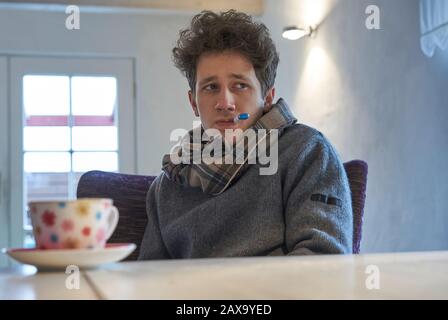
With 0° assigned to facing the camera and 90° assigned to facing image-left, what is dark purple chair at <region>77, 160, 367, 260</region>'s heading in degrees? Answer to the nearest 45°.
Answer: approximately 0°

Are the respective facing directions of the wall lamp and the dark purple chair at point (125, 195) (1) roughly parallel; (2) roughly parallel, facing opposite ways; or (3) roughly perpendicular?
roughly perpendicular

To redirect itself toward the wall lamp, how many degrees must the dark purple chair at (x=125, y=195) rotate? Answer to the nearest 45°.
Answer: approximately 180°

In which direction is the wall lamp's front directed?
to the viewer's left

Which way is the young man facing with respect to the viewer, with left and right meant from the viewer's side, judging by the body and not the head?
facing the viewer and to the left of the viewer

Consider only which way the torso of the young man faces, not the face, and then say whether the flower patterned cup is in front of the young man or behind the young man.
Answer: in front

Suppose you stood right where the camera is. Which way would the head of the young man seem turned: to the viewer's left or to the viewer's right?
to the viewer's left

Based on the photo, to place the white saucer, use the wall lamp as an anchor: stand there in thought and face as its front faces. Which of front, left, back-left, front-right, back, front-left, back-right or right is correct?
left

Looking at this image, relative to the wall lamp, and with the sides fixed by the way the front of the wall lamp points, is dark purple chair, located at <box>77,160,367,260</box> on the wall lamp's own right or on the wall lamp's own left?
on the wall lamp's own left

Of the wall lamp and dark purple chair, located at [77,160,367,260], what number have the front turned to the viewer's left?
1

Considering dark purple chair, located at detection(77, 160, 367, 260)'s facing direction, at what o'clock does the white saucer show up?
The white saucer is roughly at 12 o'clock from the dark purple chair.

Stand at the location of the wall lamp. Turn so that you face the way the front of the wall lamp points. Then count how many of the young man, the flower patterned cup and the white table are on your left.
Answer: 3
